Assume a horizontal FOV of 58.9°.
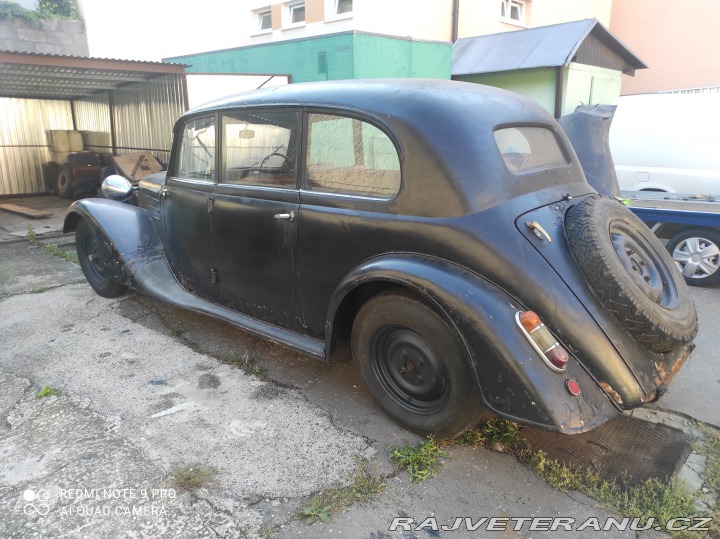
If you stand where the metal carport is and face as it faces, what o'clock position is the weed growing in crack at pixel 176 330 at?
The weed growing in crack is roughly at 12 o'clock from the metal carport.

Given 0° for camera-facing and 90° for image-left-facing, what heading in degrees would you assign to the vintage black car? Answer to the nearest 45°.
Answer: approximately 135°

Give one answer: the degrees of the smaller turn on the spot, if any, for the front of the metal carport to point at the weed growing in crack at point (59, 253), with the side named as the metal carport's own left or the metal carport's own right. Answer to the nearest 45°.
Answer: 0° — it already faces it

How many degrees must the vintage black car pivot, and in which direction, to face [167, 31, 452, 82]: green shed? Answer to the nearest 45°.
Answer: approximately 45° to its right

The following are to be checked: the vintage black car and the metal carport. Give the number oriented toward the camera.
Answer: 1

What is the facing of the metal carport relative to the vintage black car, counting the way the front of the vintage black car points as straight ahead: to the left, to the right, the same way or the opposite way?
the opposite way

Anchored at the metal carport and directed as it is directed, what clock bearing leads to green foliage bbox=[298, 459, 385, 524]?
The green foliage is roughly at 12 o'clock from the metal carport.

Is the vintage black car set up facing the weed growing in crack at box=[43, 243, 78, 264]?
yes

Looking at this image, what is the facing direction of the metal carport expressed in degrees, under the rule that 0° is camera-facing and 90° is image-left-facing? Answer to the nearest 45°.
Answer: approximately 0°
